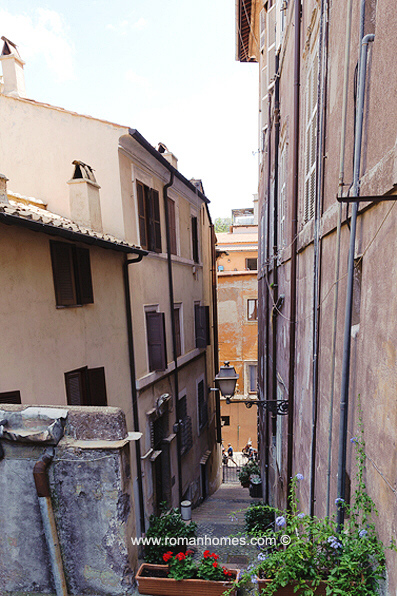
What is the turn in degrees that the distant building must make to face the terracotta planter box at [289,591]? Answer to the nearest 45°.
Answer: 0° — it already faces it

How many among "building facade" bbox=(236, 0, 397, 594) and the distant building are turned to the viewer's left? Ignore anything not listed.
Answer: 1

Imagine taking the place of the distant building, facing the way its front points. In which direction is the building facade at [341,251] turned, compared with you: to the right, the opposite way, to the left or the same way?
to the right

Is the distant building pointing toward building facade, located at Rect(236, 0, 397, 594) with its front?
yes

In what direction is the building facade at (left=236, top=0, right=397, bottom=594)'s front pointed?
to the viewer's left

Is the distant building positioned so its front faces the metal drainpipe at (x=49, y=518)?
yes

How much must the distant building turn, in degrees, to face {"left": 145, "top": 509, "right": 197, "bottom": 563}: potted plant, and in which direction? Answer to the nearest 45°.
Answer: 0° — it already faces it

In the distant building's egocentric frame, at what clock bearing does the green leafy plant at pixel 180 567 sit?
The green leafy plant is roughly at 12 o'clock from the distant building.
